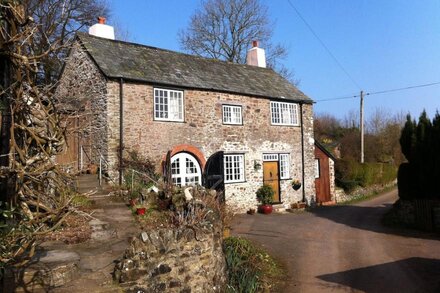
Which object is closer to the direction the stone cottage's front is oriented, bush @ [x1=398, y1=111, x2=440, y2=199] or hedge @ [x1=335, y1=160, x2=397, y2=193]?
the bush

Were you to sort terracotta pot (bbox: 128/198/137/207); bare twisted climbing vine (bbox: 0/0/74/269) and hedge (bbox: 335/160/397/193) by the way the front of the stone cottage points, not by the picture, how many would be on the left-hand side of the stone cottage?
1

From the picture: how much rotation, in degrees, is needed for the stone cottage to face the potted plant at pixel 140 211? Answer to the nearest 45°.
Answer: approximately 45° to its right

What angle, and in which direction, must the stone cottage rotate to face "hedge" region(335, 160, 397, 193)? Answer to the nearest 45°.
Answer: approximately 90° to its left

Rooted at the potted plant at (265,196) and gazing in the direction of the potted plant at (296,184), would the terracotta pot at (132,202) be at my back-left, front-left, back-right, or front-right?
back-right

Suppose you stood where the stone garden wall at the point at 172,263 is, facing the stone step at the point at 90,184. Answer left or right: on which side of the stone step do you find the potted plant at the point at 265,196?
right

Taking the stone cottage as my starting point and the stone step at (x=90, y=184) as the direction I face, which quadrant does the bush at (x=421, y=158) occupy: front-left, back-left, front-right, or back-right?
back-left

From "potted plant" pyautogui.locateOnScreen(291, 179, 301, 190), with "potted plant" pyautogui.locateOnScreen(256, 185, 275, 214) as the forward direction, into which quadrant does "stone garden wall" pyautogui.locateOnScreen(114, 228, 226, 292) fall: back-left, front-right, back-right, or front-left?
front-left

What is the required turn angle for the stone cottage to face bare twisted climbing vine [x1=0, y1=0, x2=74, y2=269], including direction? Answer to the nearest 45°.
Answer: approximately 45° to its right

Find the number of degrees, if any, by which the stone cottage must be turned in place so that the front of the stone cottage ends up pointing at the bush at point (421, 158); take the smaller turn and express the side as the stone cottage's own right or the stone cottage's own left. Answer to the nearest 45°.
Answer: approximately 45° to the stone cottage's own left

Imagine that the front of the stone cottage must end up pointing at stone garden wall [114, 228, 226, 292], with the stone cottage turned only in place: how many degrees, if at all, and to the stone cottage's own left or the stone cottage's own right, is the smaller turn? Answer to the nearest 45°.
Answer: approximately 45° to the stone cottage's own right

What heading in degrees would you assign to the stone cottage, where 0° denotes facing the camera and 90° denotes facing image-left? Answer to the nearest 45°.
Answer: approximately 315°
